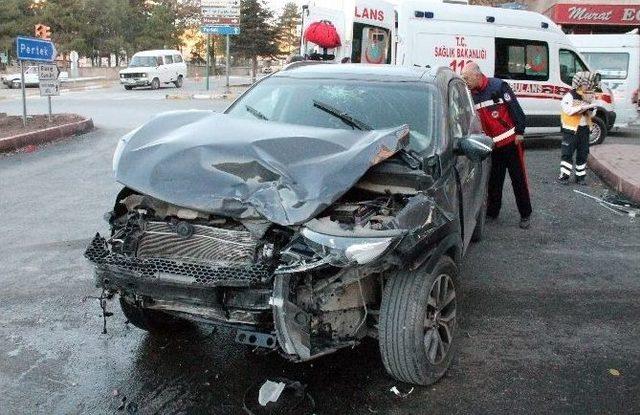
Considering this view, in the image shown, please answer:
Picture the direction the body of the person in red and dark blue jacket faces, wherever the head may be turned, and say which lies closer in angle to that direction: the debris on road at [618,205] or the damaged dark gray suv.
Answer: the damaged dark gray suv

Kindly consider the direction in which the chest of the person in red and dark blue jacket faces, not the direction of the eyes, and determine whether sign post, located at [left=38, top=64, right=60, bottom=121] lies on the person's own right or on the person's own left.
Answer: on the person's own right

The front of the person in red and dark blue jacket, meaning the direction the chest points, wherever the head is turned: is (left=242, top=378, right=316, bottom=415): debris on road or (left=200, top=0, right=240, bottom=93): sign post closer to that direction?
the debris on road

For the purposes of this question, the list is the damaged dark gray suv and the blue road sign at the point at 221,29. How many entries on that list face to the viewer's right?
0

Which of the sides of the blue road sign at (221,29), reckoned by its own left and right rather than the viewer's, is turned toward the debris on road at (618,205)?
front

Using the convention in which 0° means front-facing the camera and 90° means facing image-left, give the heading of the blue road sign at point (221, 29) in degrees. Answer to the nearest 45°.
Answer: approximately 0°

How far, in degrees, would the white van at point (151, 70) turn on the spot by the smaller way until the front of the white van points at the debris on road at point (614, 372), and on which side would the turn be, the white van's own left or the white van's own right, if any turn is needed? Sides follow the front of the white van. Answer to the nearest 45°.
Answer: approximately 45° to the white van's own left

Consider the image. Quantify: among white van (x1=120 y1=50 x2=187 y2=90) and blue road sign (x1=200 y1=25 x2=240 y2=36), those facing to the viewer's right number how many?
0

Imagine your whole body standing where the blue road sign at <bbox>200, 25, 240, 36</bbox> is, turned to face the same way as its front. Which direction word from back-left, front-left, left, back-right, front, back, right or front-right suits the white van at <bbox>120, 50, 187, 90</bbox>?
back-right

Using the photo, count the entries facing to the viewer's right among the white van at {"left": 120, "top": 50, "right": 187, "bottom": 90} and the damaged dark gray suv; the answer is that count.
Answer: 0

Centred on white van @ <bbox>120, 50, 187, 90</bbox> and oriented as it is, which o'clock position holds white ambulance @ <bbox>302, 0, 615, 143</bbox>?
The white ambulance is roughly at 10 o'clock from the white van.

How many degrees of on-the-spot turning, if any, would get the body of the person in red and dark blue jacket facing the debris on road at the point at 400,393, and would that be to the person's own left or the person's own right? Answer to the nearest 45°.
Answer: approximately 45° to the person's own left

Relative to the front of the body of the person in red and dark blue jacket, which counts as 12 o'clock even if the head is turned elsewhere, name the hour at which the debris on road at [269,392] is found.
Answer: The debris on road is roughly at 11 o'clock from the person in red and dark blue jacket.

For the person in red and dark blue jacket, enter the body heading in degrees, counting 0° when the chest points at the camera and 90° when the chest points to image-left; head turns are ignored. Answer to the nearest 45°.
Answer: approximately 45°
